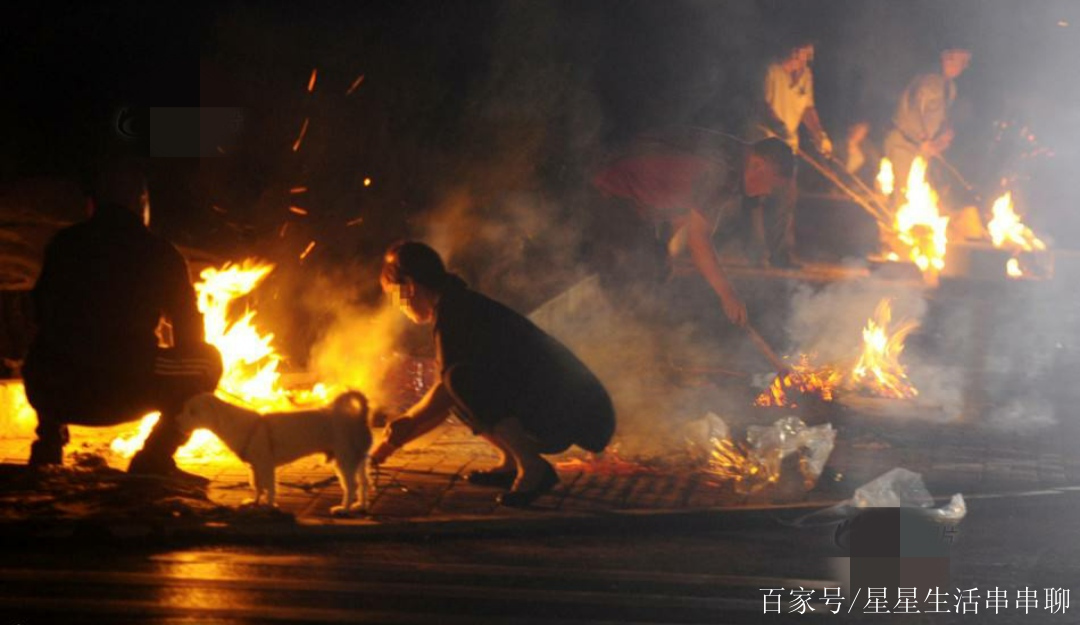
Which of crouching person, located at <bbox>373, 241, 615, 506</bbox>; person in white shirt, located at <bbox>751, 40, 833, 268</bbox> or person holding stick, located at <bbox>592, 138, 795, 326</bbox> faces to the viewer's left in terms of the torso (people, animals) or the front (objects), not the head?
the crouching person

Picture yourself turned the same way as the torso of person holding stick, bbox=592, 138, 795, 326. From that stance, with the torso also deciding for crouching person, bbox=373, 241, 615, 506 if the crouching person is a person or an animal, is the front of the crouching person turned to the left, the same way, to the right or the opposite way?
the opposite way

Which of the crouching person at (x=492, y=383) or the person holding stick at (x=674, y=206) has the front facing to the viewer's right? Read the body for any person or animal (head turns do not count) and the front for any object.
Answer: the person holding stick

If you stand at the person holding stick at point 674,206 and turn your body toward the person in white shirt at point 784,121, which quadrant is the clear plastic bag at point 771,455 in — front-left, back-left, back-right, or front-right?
back-right

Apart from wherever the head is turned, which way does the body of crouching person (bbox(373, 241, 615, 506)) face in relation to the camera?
to the viewer's left

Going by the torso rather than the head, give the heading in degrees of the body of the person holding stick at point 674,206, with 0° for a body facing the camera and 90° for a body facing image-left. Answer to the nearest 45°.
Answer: approximately 270°

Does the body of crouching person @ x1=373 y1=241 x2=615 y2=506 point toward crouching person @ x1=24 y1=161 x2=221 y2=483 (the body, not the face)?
yes

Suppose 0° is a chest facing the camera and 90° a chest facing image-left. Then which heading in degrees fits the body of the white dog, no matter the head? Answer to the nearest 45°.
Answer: approximately 90°

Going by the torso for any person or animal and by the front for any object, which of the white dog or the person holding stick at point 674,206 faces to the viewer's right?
the person holding stick

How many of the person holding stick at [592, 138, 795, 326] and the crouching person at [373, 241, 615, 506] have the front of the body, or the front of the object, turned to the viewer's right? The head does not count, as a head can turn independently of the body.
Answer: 1

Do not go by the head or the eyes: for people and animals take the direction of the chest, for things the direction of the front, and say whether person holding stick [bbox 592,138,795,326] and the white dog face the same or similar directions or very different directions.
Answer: very different directions

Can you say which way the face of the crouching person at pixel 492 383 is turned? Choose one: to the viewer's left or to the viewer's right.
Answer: to the viewer's left

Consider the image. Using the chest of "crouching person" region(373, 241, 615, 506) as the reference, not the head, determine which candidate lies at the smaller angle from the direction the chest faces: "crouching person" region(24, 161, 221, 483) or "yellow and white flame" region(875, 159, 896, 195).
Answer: the crouching person

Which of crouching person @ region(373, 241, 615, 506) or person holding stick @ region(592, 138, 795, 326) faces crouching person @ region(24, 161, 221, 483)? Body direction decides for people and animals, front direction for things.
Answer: crouching person @ region(373, 241, 615, 506)
